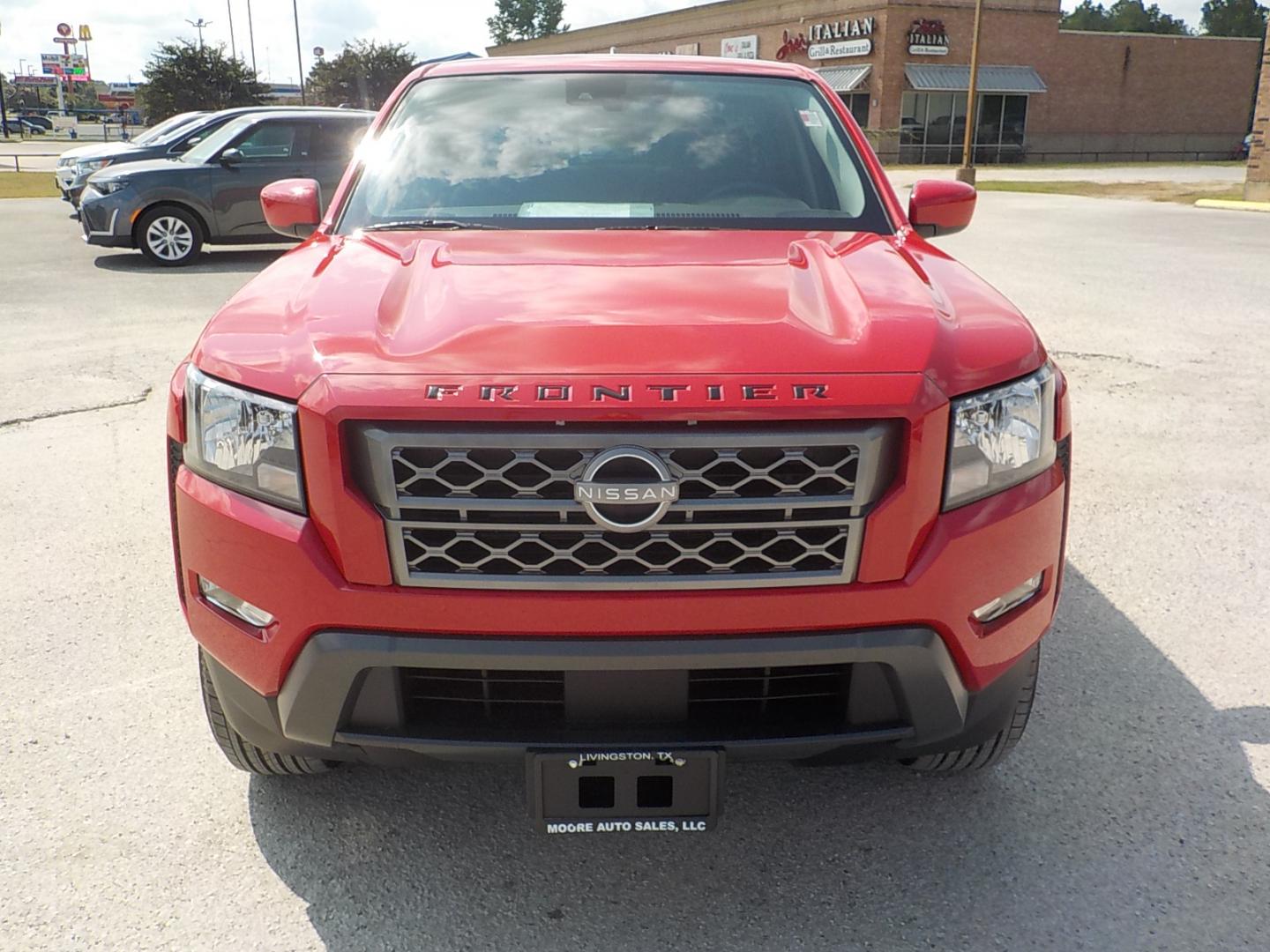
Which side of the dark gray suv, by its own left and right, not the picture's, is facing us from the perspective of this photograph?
left

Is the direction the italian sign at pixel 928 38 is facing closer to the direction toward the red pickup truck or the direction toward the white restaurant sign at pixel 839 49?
the red pickup truck

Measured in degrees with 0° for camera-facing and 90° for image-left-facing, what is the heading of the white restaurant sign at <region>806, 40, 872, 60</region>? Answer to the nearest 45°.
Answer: approximately 45°

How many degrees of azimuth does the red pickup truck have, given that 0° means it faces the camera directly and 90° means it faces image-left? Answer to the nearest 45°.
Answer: approximately 0°

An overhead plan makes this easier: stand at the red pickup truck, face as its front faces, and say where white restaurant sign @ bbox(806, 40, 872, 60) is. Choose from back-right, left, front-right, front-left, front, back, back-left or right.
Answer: back

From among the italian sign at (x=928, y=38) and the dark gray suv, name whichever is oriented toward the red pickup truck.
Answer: the italian sign

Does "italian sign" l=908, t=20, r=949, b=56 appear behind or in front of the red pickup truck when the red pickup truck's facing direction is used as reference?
behind

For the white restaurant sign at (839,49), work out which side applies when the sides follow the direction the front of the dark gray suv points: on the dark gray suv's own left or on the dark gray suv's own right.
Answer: on the dark gray suv's own right

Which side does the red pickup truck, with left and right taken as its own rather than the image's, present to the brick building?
back

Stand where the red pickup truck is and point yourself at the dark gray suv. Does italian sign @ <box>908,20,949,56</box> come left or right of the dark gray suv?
right
